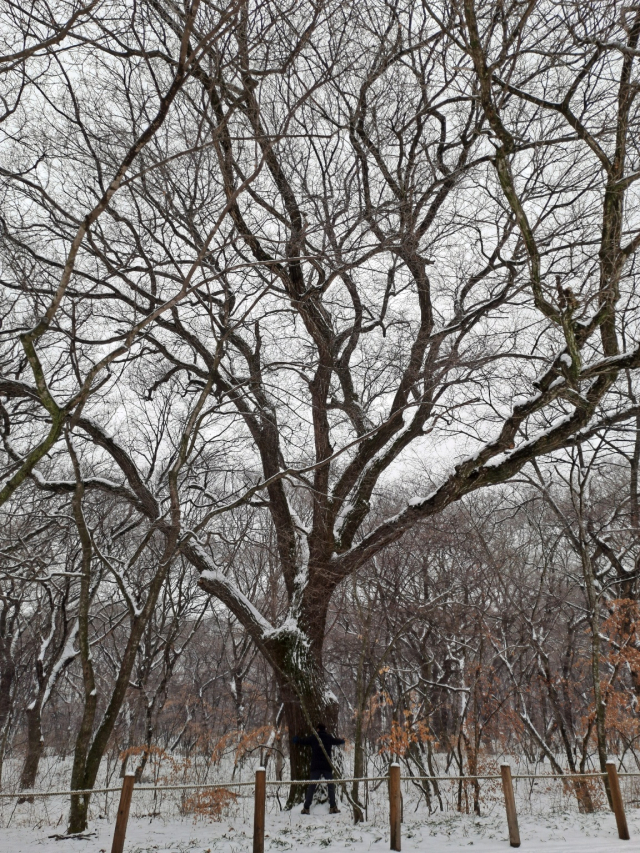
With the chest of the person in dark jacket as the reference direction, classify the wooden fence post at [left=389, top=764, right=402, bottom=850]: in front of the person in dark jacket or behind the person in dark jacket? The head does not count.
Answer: behind

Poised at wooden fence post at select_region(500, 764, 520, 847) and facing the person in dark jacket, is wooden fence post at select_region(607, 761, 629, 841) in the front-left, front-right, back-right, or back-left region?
back-right

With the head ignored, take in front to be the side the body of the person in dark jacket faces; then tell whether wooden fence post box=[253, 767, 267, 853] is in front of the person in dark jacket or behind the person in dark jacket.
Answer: behind

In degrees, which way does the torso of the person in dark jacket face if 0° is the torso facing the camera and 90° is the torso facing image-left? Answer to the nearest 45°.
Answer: approximately 180°

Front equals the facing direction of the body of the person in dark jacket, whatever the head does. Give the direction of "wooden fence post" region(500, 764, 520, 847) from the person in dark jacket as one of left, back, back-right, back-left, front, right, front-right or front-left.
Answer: back-right

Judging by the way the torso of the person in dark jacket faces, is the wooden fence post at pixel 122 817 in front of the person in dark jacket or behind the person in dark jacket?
behind
